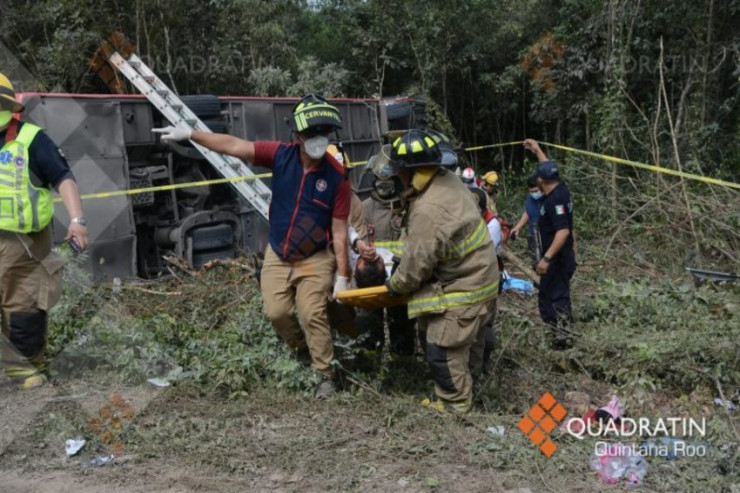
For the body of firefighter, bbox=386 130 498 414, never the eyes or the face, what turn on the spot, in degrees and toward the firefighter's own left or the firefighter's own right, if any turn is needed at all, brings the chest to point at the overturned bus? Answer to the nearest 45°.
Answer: approximately 45° to the firefighter's own right

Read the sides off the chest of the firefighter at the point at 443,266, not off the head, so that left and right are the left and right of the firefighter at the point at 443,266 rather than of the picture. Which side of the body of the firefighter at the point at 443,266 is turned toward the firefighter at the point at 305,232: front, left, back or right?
front

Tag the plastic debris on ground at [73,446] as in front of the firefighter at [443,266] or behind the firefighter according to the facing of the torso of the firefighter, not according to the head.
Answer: in front

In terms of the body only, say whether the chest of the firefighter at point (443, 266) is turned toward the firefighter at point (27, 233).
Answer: yes

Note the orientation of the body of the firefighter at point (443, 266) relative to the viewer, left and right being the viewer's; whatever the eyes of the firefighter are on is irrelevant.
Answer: facing to the left of the viewer

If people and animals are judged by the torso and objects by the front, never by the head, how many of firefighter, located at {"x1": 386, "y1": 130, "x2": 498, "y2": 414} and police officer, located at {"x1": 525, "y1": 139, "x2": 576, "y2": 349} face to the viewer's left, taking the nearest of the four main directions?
2

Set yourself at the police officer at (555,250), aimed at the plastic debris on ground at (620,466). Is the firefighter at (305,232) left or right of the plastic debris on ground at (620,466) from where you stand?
right

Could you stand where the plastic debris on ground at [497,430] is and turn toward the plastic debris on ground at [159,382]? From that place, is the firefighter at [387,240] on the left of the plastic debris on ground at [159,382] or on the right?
right

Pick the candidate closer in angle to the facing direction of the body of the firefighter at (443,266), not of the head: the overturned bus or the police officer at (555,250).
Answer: the overturned bus

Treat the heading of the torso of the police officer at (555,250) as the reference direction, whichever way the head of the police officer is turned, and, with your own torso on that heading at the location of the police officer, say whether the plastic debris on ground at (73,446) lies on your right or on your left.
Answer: on your left

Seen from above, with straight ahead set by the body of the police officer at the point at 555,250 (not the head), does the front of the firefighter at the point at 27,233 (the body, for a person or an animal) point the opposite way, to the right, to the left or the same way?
to the left
